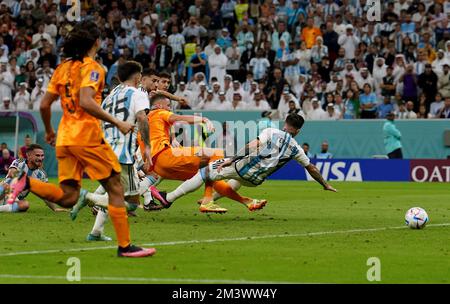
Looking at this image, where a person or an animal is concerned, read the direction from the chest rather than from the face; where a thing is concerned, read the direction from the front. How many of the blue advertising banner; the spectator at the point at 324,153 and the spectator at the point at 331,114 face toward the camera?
3

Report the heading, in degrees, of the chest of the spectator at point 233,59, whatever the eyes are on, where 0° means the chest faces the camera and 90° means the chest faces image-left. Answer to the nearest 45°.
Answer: approximately 0°

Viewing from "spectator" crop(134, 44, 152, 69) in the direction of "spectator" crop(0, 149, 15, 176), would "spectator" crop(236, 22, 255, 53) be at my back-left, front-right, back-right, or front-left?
back-left

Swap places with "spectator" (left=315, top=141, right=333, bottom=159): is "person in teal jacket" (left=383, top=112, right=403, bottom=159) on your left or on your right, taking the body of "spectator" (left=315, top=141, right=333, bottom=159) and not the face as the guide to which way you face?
on your left

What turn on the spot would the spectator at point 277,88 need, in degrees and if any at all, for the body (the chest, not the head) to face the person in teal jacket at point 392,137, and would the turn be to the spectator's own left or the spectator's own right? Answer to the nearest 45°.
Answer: approximately 45° to the spectator's own left

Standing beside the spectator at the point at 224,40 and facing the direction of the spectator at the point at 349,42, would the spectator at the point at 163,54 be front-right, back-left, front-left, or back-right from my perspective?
back-right
